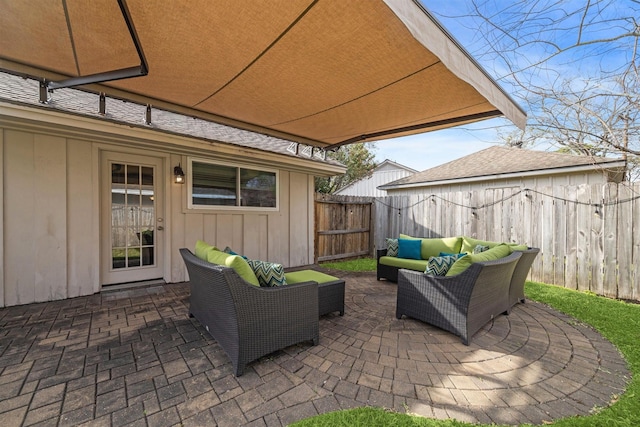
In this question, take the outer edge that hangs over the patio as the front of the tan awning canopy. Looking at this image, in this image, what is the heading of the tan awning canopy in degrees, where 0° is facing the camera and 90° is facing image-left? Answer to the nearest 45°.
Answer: approximately 315°

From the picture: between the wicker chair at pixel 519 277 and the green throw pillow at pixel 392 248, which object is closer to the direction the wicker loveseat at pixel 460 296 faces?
the green throw pillow

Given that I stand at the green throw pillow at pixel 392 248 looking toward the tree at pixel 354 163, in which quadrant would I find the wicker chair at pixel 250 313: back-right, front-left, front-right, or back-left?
back-left

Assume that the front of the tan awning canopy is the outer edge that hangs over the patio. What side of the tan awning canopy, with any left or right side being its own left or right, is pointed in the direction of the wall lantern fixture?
back

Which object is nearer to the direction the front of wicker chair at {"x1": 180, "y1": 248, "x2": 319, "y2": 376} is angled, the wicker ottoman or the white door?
the wicker ottoman

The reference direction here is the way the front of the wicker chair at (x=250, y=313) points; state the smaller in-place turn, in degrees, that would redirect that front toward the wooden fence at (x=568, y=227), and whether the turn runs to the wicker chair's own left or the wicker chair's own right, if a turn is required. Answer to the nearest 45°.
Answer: approximately 45° to the wicker chair's own right

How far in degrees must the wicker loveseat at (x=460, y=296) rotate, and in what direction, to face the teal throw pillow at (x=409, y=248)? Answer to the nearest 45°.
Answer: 0° — it already faces it

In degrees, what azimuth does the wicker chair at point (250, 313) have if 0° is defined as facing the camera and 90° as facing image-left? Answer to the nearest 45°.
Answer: approximately 225°
